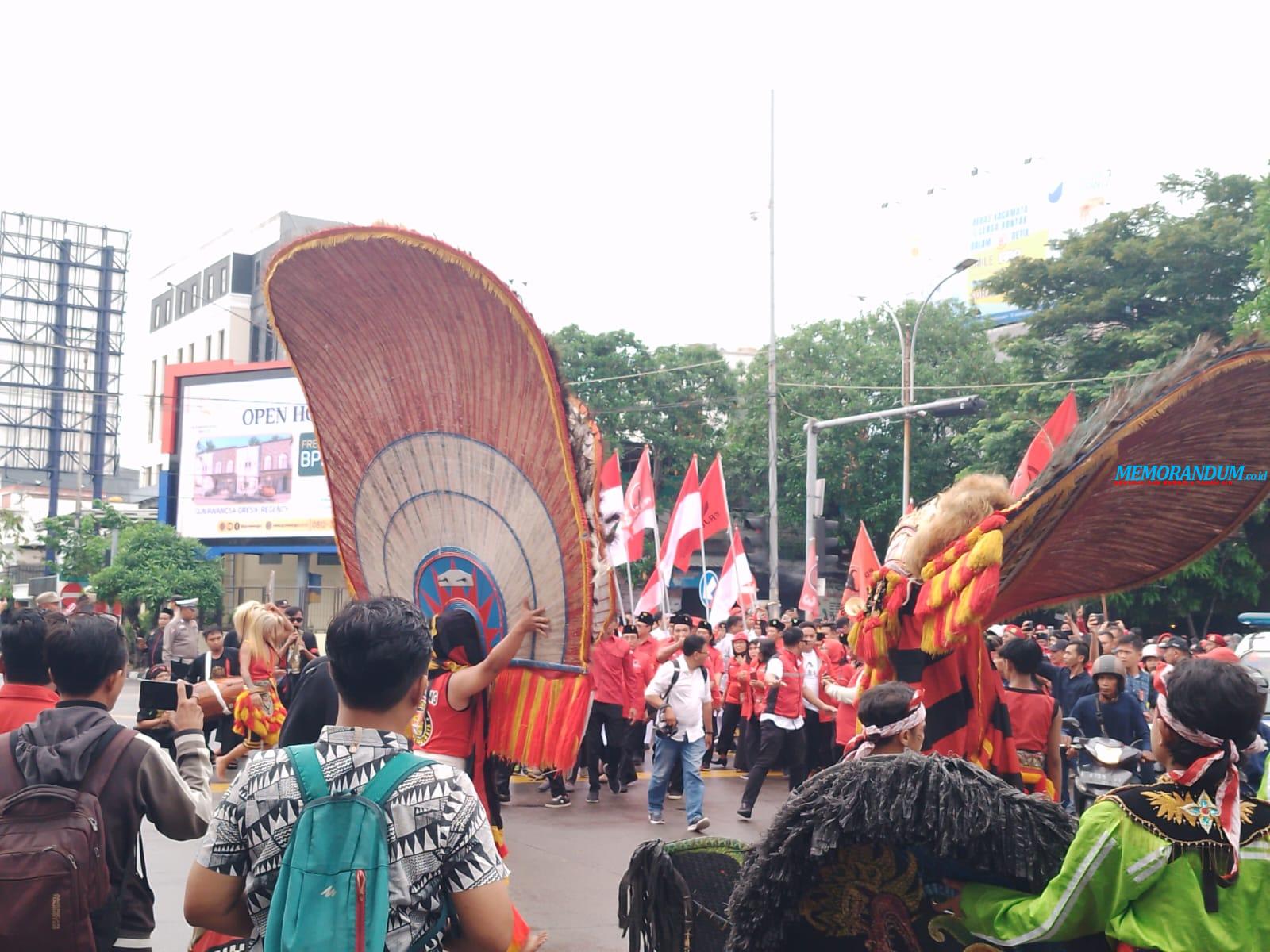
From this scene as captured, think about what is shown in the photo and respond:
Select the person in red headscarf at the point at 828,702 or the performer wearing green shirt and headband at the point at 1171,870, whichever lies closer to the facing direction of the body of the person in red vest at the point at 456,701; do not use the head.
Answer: the person in red headscarf

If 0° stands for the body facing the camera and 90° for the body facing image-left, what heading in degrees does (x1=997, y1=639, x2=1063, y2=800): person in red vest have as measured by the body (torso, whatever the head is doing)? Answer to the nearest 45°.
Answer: approximately 180°

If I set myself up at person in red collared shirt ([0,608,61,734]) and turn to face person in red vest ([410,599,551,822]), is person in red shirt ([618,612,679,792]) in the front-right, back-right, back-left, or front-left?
front-left

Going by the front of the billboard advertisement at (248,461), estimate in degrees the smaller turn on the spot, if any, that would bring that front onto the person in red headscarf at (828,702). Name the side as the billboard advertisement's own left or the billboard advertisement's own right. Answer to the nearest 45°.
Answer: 0° — it already faces them

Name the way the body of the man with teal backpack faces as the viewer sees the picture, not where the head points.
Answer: away from the camera

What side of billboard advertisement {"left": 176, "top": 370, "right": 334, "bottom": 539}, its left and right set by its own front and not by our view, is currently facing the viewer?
front

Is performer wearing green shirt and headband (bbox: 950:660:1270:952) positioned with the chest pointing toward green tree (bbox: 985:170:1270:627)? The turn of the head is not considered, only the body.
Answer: yes

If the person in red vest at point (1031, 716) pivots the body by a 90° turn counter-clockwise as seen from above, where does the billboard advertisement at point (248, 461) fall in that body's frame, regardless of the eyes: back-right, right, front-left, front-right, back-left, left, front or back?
front-right

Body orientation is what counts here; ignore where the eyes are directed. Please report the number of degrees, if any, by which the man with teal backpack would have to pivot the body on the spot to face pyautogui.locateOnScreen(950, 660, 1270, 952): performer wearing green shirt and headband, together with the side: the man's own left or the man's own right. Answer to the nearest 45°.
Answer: approximately 90° to the man's own right

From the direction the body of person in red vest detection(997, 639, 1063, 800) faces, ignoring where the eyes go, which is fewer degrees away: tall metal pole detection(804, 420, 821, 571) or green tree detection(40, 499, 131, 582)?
the tall metal pole

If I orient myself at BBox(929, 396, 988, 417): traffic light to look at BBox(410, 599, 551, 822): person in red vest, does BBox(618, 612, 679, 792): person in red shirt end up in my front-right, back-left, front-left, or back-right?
front-right

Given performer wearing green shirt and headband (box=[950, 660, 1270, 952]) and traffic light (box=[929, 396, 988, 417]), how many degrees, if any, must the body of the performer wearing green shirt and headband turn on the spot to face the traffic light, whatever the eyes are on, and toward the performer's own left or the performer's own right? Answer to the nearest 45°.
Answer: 0° — they already face it

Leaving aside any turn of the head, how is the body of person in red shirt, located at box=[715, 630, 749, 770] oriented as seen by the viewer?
toward the camera

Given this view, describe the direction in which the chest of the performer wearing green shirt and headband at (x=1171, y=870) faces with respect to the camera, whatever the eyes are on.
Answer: away from the camera

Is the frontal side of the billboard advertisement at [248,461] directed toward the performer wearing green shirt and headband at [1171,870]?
yes

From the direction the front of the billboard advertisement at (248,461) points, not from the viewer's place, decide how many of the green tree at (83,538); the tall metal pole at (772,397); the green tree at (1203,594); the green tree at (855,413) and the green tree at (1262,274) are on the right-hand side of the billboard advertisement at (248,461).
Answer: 1
